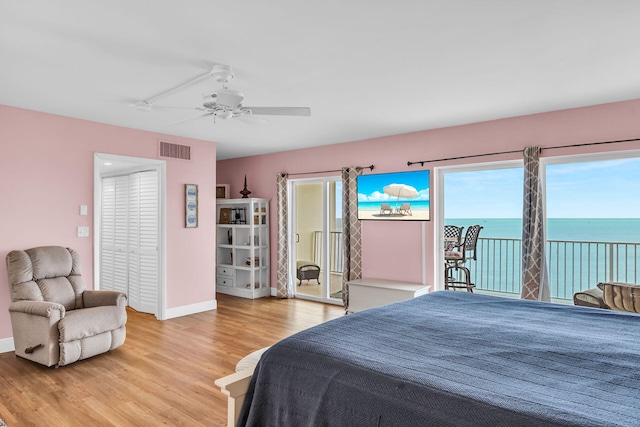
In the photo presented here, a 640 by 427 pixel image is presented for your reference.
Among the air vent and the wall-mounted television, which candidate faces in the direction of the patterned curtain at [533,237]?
the air vent

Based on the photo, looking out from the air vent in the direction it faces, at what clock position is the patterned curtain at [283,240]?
The patterned curtain is roughly at 10 o'clock from the air vent.

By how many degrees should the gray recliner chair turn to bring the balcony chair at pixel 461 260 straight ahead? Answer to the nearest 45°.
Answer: approximately 45° to its left

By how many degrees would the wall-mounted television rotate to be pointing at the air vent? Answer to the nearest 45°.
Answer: approximately 45° to its right

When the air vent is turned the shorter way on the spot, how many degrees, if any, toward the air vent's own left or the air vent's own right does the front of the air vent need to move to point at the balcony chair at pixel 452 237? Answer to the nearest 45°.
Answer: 0° — it already faces it

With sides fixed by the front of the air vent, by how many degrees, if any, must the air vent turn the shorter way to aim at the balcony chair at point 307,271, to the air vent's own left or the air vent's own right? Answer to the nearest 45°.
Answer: approximately 45° to the air vent's own left

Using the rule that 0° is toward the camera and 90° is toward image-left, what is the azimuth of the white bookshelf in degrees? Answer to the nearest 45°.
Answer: approximately 45°

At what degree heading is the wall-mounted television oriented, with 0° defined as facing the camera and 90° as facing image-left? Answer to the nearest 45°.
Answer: approximately 45°

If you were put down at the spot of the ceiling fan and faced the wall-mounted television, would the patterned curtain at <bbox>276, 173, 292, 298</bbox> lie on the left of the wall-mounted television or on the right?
left

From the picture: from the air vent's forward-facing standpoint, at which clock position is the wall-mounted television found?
The wall-mounted television is roughly at 11 o'clock from the air vent.
